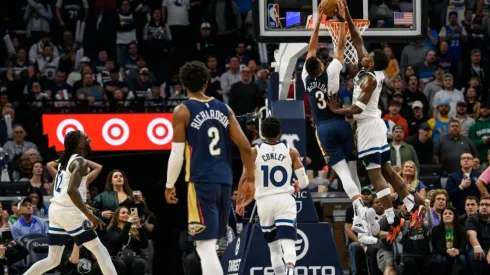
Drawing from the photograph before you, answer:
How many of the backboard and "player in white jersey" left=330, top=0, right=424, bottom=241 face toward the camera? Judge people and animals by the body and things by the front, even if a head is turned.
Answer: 1

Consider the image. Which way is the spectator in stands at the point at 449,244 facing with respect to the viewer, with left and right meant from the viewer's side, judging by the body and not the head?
facing the viewer

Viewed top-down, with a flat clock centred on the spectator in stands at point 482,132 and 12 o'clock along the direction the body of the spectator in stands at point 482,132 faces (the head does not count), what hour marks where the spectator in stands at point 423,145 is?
the spectator in stands at point 423,145 is roughly at 2 o'clock from the spectator in stands at point 482,132.

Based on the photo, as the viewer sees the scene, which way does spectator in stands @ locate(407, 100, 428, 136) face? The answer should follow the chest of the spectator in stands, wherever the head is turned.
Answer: toward the camera

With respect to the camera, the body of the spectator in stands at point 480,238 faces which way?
toward the camera

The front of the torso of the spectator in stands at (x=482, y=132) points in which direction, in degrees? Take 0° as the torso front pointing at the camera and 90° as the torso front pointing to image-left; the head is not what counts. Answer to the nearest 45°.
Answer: approximately 0°

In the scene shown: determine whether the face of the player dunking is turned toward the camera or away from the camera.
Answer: away from the camera

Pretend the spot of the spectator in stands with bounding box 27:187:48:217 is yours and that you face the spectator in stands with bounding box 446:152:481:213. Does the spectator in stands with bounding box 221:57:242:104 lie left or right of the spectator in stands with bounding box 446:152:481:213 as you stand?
left

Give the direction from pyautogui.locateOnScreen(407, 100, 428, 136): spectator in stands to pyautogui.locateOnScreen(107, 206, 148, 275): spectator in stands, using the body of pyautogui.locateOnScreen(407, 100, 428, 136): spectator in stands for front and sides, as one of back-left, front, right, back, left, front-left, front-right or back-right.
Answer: front-right

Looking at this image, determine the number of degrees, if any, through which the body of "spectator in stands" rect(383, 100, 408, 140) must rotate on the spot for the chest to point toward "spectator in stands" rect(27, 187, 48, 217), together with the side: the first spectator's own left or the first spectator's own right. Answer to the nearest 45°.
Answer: approximately 45° to the first spectator's own right

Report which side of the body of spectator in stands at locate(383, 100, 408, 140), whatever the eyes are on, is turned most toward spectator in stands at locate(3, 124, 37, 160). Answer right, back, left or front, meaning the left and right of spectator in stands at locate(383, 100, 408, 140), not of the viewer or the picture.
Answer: right

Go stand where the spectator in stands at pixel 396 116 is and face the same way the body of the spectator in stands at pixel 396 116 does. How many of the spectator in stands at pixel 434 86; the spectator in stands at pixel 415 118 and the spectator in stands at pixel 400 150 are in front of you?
1

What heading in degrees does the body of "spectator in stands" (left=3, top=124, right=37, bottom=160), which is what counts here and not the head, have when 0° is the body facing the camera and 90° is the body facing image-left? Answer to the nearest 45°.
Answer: approximately 0°
